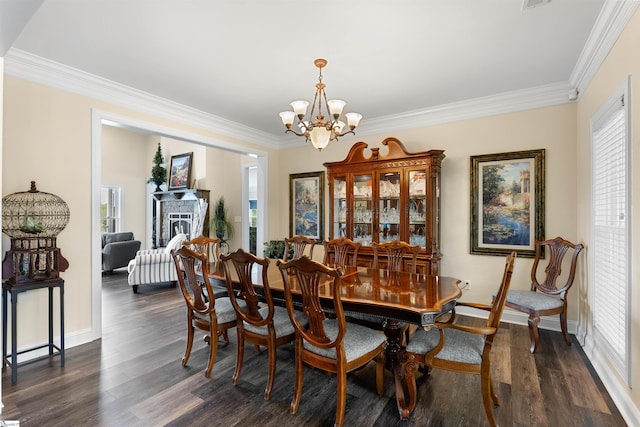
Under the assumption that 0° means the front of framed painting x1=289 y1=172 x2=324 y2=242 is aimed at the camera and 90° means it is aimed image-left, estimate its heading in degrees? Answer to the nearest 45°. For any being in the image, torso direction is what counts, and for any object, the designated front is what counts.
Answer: approximately 45°

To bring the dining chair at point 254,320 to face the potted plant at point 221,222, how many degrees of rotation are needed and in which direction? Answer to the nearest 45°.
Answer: approximately 45° to its left

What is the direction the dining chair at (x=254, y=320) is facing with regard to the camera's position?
facing away from the viewer and to the right of the viewer

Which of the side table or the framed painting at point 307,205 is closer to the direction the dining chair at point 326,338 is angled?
the framed painting

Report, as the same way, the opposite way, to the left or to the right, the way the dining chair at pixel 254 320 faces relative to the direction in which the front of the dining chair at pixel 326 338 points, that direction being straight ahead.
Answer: the same way

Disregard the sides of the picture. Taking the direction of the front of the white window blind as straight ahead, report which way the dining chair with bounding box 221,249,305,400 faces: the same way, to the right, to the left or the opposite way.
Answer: to the right

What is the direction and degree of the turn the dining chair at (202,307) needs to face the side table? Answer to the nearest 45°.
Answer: approximately 90° to its left

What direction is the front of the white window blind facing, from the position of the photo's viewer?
facing to the left of the viewer

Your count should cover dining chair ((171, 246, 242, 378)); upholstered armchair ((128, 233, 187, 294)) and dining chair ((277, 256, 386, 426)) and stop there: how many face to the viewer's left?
1

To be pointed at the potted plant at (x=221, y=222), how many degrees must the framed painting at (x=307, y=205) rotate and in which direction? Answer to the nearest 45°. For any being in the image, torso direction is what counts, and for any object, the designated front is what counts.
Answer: approximately 90° to its right

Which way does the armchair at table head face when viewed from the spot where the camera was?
facing to the left of the viewer

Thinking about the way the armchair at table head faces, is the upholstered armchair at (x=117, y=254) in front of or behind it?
in front

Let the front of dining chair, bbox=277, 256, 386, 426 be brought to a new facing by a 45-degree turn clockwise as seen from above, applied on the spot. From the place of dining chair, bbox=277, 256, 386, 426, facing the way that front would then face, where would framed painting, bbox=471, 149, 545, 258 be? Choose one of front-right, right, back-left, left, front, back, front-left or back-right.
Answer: front-left

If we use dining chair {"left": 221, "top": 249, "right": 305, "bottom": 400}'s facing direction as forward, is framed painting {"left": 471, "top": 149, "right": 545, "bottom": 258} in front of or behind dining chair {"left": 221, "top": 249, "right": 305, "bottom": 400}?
in front

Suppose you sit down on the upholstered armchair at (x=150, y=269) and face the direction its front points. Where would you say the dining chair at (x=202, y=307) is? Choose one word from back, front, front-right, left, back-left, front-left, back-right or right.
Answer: left

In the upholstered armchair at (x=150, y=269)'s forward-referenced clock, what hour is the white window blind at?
The white window blind is roughly at 8 o'clock from the upholstered armchair.

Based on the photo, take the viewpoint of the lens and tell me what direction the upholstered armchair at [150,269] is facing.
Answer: facing to the left of the viewer

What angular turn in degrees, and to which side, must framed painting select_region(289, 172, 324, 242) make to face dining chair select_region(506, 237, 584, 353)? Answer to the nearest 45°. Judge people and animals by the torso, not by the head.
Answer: approximately 90° to its left

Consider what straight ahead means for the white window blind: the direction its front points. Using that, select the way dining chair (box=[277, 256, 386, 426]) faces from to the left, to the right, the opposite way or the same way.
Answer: to the right
